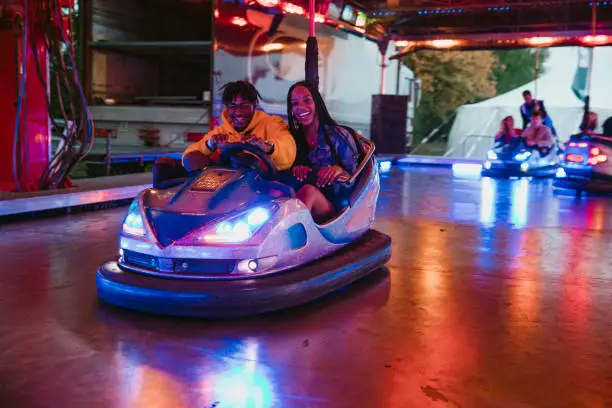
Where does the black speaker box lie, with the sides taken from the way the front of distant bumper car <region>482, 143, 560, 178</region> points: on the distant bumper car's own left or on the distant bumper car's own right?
on the distant bumper car's own right

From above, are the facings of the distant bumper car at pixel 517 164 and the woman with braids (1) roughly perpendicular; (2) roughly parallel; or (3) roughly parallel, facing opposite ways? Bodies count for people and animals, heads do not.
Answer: roughly parallel

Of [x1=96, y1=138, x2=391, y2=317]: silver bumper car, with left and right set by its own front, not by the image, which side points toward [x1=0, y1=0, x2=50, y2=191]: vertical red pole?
right

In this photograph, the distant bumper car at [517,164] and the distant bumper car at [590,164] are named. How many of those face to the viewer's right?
0

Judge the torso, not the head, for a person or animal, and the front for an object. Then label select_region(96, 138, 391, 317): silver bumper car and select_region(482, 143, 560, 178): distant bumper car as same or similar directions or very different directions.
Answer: same or similar directions

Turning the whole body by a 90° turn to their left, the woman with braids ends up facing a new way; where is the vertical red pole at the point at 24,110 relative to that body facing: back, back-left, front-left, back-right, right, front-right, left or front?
back

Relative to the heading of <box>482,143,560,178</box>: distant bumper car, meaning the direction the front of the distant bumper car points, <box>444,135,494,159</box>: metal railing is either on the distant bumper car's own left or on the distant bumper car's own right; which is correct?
on the distant bumper car's own right

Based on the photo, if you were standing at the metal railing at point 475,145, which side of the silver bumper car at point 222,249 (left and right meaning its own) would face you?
back

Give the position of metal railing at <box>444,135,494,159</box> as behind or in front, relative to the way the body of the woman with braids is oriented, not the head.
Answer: behind

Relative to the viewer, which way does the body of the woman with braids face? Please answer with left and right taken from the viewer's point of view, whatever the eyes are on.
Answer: facing the viewer and to the left of the viewer
